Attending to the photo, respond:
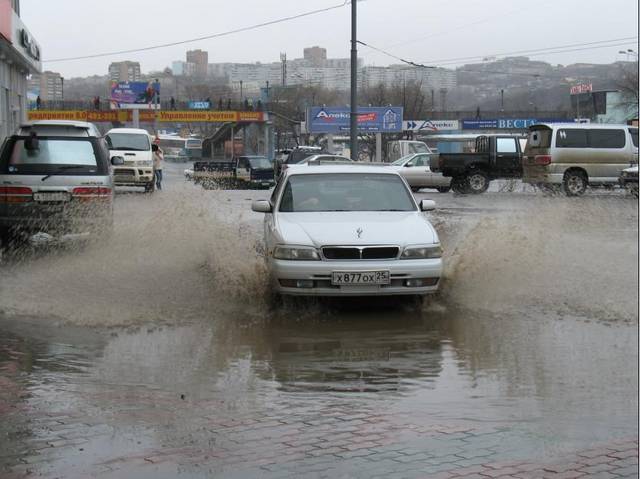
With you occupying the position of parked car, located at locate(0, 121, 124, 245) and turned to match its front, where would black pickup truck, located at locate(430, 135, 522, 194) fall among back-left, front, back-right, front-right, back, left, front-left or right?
front-right

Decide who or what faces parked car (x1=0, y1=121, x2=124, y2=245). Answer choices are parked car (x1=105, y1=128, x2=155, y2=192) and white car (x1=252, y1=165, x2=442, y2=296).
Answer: parked car (x1=105, y1=128, x2=155, y2=192)

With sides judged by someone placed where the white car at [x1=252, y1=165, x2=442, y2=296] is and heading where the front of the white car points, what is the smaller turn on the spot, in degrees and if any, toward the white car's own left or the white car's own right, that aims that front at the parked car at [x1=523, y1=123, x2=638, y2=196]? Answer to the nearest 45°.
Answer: approximately 180°

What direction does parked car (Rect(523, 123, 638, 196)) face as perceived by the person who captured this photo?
facing away from the viewer and to the right of the viewer

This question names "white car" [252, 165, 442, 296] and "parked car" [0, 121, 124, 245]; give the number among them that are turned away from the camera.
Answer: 1

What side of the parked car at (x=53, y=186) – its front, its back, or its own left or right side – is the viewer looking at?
back

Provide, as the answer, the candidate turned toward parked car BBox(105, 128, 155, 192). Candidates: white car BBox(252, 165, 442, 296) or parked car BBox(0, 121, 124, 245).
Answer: parked car BBox(0, 121, 124, 245)

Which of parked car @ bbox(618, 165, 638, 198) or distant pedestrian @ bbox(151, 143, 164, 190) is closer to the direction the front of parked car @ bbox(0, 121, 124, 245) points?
the distant pedestrian

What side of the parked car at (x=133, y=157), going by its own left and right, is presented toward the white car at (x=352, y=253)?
front

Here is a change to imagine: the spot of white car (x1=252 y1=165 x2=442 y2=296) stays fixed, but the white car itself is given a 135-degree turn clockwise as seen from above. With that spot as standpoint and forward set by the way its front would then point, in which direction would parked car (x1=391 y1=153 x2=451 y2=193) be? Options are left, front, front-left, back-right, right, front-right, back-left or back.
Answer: front-right

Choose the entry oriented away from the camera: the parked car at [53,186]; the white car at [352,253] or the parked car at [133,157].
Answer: the parked car at [53,186]

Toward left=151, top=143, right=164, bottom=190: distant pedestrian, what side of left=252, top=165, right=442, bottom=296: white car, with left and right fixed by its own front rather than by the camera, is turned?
back

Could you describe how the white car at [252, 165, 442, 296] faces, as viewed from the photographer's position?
facing the viewer

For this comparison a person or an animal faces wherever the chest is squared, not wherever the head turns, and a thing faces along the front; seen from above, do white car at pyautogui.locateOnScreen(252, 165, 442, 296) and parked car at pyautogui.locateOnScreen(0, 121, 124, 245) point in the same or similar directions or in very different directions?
very different directions

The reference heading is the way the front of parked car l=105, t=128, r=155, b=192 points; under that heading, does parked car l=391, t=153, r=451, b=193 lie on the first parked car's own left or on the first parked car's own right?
on the first parked car's own left

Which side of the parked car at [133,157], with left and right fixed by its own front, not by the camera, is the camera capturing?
front
